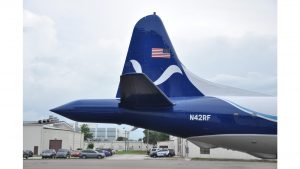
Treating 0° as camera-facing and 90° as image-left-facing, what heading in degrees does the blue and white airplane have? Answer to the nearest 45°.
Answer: approximately 270°

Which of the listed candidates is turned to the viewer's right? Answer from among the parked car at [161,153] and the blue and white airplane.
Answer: the blue and white airplane

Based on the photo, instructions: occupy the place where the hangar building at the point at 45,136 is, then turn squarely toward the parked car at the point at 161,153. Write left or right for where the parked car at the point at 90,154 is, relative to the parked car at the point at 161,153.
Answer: right

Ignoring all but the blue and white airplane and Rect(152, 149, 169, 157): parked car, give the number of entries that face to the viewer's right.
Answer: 1

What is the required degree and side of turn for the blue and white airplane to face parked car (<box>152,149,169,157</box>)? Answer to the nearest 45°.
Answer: approximately 90° to its left

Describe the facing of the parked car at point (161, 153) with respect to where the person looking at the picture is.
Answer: facing the viewer and to the left of the viewer

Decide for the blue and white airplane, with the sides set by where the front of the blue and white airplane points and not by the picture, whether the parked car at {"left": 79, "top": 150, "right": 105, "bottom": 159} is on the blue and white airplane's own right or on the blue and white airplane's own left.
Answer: on the blue and white airplane's own left

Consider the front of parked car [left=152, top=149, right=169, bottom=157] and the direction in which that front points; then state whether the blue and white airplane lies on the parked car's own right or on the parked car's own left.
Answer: on the parked car's own left
